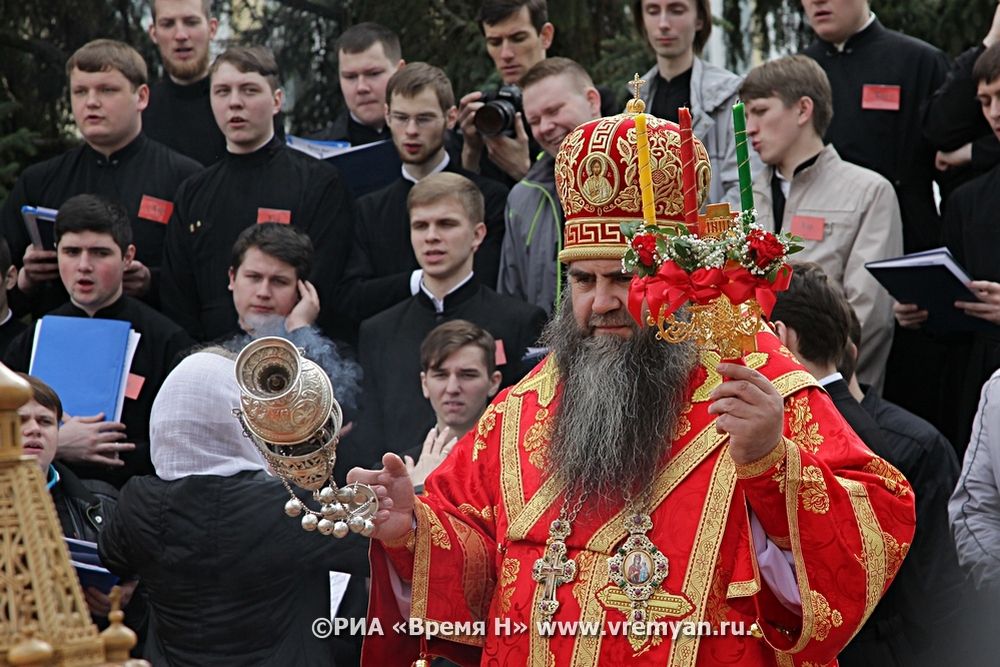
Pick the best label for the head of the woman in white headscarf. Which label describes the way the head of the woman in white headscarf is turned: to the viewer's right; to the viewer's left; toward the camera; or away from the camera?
away from the camera

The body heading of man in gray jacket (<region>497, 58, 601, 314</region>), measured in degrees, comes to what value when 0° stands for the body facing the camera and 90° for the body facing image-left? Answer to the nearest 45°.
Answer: approximately 45°

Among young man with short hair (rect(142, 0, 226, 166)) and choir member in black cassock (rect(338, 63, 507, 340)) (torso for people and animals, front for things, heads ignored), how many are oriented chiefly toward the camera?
2

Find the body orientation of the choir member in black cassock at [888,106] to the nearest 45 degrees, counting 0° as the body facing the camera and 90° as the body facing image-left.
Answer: approximately 45°
